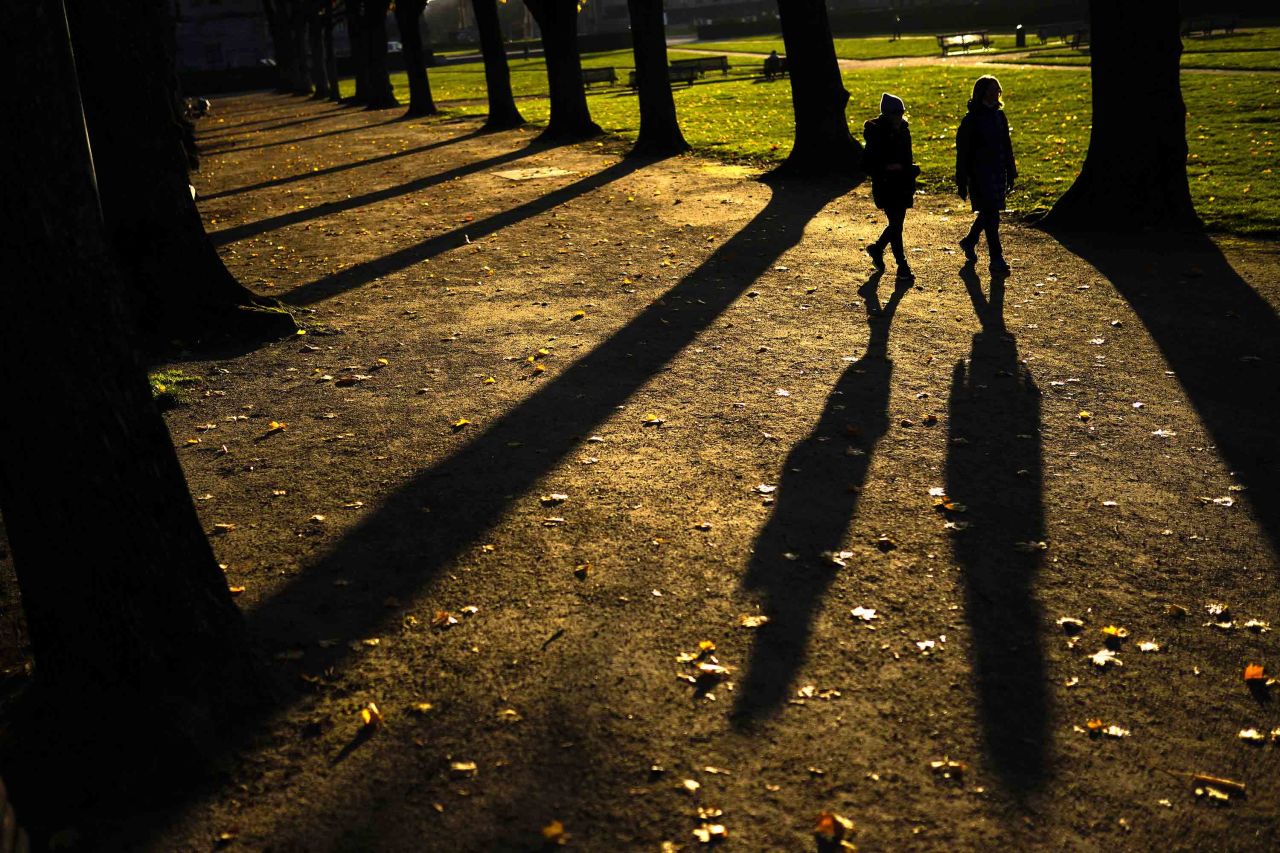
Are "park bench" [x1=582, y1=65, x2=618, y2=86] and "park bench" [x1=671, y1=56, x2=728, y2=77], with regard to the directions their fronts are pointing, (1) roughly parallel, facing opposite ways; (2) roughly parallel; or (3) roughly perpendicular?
roughly parallel
